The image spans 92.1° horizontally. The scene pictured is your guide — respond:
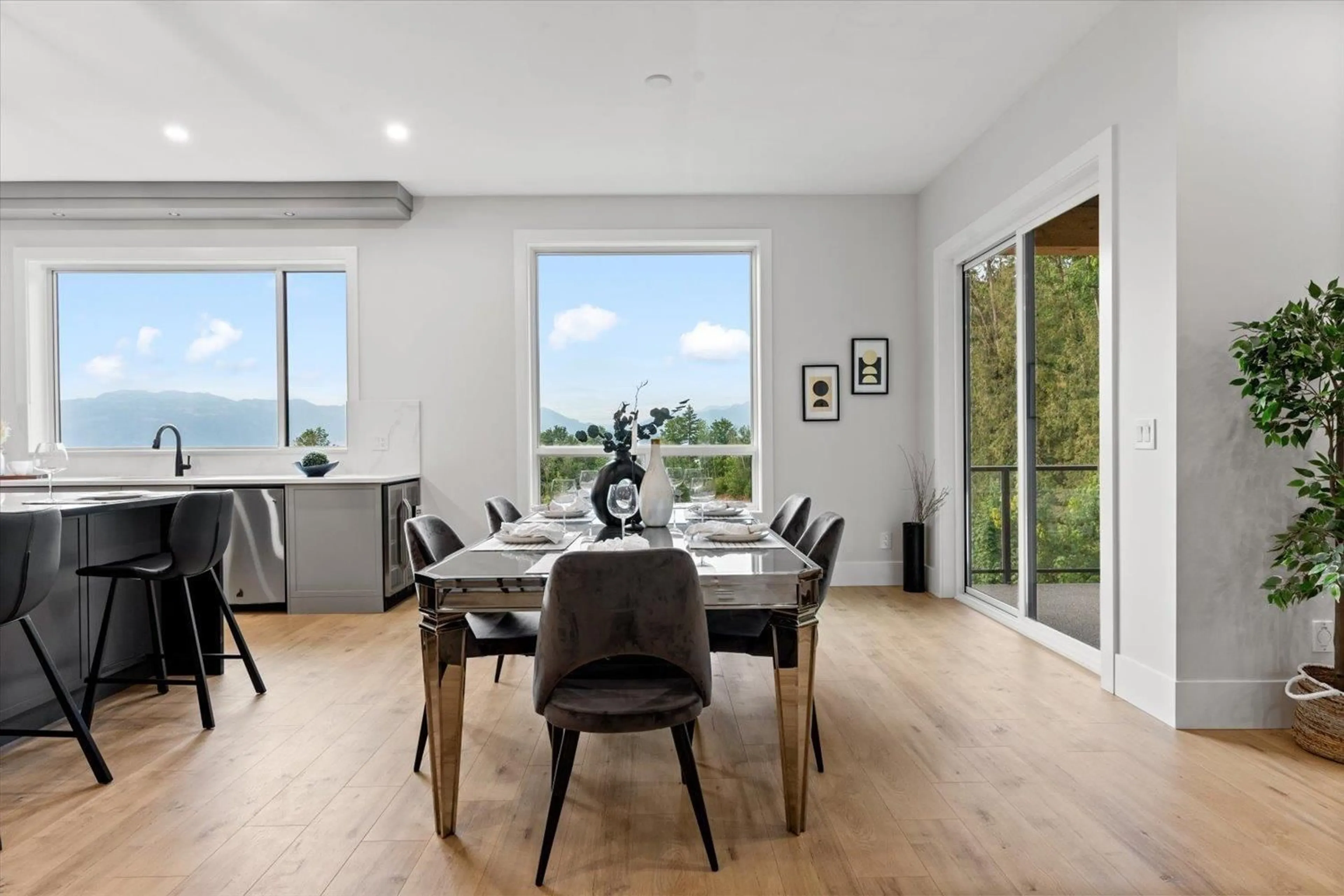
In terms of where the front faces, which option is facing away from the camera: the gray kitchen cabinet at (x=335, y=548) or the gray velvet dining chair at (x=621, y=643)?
the gray velvet dining chair

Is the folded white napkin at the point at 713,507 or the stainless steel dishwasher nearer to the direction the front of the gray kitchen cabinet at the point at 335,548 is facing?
the folded white napkin

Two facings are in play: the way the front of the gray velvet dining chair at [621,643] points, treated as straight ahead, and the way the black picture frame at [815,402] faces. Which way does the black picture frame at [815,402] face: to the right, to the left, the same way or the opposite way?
the opposite way

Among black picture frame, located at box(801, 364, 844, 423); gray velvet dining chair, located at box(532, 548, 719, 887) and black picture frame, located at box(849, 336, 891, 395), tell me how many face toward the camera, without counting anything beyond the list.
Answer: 2

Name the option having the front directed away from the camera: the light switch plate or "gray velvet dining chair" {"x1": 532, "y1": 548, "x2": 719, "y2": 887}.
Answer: the gray velvet dining chair

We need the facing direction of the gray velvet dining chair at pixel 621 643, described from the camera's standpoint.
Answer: facing away from the viewer

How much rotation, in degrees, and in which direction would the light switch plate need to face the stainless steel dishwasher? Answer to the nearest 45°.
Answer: approximately 45° to its right
